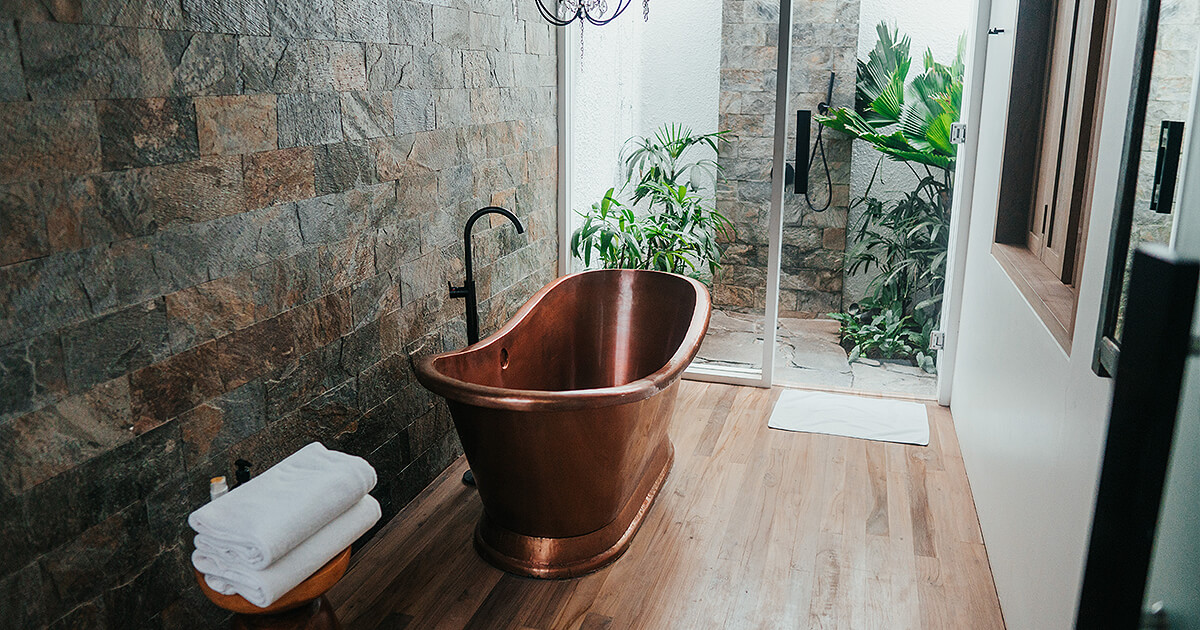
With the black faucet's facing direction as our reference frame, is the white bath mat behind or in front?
in front

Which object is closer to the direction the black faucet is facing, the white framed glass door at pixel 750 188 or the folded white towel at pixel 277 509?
the white framed glass door

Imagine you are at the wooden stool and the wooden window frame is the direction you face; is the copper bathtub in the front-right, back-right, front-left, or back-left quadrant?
front-left

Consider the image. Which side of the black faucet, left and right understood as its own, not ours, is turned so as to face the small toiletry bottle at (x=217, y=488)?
right

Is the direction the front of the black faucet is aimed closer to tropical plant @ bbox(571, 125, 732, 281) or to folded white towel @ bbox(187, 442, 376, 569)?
the tropical plant

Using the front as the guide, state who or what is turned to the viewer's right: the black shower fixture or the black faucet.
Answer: the black faucet

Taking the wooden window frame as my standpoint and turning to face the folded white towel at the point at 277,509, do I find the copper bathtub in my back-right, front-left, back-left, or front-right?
front-right

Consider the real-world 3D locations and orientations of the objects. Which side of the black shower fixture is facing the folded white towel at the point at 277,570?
front

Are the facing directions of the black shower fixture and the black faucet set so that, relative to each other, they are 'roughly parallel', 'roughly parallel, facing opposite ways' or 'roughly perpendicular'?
roughly perpendicular

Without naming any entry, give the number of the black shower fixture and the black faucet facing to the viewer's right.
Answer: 1

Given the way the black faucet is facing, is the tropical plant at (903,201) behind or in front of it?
in front

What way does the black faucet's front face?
to the viewer's right

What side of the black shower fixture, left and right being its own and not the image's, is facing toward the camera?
front
